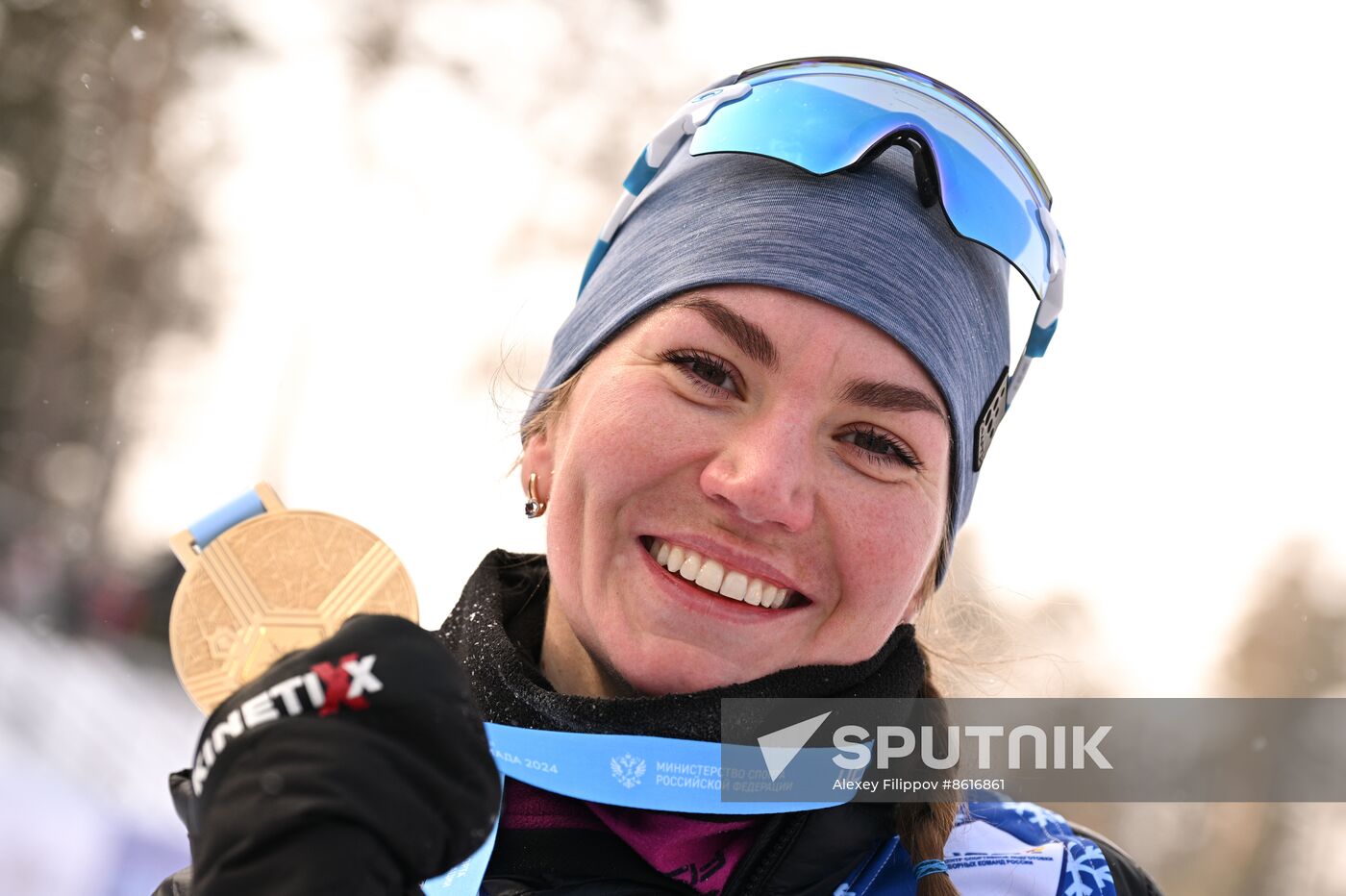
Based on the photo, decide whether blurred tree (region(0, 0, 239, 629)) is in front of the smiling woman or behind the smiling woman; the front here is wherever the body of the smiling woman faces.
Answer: behind

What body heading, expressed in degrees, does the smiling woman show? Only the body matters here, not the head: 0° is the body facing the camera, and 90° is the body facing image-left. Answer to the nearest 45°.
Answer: approximately 0°
